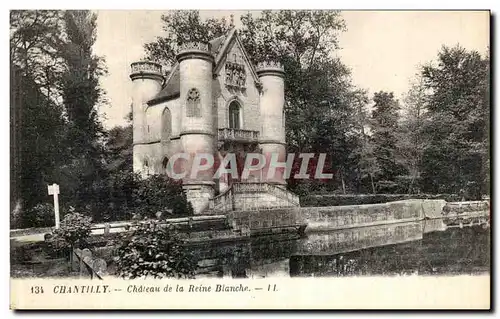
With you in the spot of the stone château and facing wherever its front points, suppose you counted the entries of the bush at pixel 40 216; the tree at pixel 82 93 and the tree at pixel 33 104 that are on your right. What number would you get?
3

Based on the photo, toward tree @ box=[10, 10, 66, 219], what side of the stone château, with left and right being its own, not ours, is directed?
right

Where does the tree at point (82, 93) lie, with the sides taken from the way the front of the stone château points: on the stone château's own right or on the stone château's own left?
on the stone château's own right

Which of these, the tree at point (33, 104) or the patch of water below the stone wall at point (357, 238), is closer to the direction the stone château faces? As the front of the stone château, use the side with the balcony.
the patch of water below the stone wall

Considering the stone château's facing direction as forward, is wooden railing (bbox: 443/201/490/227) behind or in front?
in front

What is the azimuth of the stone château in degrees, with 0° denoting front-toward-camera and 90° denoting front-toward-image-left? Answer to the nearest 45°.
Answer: approximately 315°

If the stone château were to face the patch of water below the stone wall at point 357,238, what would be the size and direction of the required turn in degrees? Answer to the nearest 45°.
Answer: approximately 45° to its left

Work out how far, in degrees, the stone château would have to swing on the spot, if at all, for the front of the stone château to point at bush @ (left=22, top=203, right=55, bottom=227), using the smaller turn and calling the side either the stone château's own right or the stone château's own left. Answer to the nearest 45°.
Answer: approximately 90° to the stone château's own right

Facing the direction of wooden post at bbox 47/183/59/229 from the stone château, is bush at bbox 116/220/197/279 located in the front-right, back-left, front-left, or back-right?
front-left
